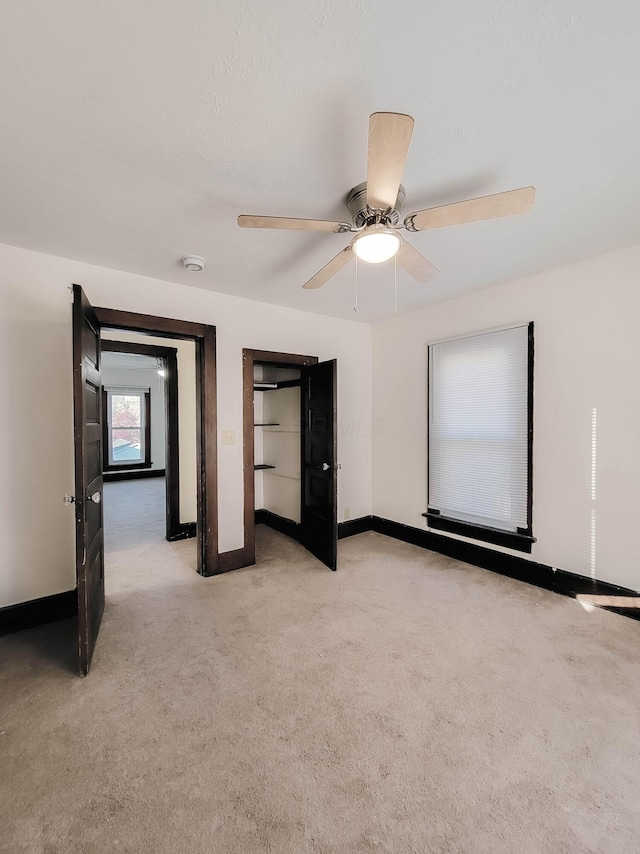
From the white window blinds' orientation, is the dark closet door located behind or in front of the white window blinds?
in front

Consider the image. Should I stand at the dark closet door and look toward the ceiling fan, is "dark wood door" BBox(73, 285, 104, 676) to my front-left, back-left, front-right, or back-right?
front-right

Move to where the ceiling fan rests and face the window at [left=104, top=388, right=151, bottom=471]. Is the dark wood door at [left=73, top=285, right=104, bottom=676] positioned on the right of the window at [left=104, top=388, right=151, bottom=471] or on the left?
left

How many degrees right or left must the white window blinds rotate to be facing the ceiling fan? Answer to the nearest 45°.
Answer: approximately 45° to its left

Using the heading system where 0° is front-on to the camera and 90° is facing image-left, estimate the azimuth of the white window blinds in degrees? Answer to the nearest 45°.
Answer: approximately 45°

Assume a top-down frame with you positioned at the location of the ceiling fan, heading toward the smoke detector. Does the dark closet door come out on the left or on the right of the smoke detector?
right

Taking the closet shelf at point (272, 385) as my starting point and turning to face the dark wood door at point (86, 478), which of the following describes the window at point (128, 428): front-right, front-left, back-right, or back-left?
back-right

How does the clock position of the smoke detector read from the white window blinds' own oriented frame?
The smoke detector is roughly at 12 o'clock from the white window blinds.

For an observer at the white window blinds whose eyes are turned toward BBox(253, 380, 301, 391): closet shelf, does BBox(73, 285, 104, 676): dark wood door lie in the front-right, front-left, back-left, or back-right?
front-left

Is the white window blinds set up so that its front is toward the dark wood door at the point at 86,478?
yes

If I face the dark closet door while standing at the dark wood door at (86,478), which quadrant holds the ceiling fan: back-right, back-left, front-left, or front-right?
front-right

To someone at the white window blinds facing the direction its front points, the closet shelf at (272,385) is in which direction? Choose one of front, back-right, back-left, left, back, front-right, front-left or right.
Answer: front-right

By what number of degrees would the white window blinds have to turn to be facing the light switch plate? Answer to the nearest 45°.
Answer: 0° — it already faces it

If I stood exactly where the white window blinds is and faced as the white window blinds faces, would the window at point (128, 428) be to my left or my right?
on my right
